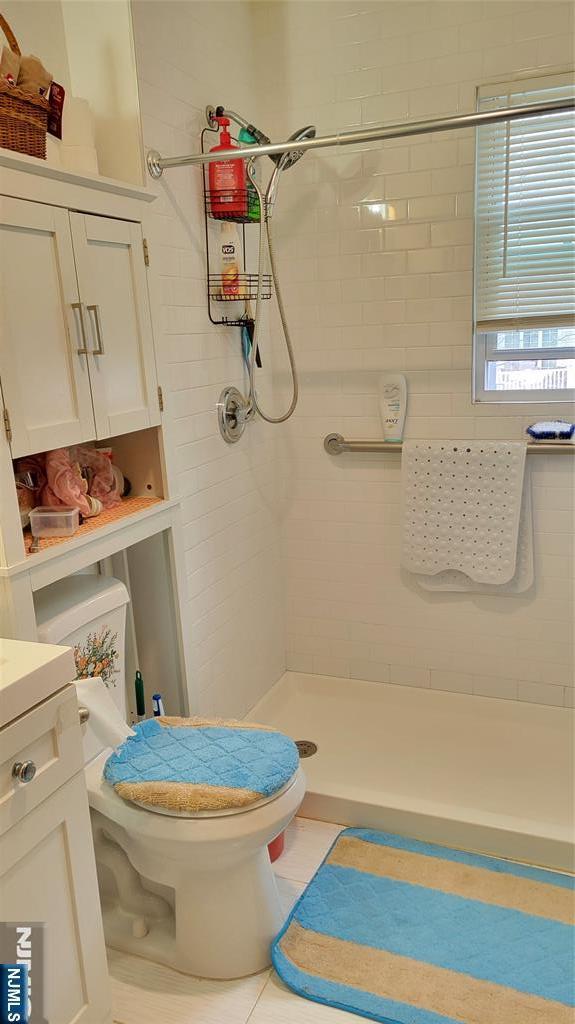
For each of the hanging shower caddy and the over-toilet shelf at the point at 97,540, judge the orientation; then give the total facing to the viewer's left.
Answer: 0

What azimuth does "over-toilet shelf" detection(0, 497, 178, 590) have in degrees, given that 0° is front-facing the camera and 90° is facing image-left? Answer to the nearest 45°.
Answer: approximately 315°

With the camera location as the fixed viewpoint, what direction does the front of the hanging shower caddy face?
facing the viewer and to the right of the viewer

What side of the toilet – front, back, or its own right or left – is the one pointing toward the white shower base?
left

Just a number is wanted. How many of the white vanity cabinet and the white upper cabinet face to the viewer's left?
0
